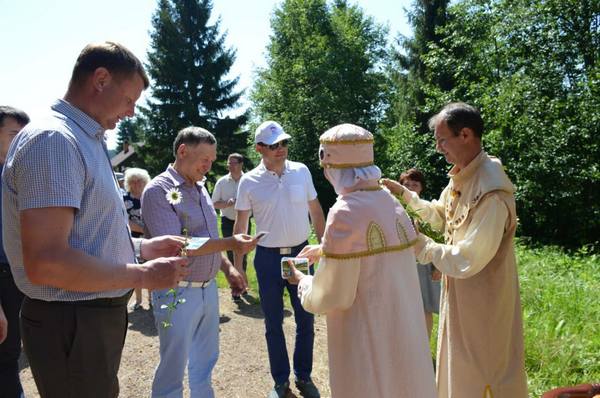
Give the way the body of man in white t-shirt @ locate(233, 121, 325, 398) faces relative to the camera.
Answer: toward the camera

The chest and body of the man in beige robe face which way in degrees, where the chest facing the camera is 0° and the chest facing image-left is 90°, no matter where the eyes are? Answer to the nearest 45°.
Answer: approximately 90°

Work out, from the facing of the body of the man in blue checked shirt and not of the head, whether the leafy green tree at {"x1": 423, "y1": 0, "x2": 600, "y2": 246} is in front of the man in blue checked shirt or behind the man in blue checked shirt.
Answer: in front

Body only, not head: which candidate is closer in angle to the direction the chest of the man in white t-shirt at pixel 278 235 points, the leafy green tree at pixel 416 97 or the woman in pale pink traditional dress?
the woman in pale pink traditional dress

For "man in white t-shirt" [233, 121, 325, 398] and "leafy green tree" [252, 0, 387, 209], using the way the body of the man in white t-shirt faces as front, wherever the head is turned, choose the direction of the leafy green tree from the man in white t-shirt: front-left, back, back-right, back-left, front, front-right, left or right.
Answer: back

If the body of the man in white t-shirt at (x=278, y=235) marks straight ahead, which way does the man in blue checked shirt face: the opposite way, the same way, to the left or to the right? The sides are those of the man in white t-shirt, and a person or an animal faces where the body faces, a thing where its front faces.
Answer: to the left

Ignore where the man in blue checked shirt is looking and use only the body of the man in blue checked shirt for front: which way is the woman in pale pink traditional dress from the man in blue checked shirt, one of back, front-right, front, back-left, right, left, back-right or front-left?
front

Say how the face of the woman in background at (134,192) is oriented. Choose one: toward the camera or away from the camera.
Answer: toward the camera

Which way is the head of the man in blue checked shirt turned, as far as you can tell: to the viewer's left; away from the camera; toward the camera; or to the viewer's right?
to the viewer's right

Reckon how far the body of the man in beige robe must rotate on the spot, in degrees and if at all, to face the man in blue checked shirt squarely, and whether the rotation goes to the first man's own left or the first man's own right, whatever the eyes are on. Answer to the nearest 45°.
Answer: approximately 45° to the first man's own left

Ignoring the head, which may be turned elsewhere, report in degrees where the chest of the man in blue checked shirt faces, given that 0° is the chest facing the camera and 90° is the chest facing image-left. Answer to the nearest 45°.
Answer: approximately 270°

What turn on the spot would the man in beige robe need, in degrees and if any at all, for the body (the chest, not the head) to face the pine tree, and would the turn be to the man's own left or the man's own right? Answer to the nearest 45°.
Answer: approximately 45° to the man's own right

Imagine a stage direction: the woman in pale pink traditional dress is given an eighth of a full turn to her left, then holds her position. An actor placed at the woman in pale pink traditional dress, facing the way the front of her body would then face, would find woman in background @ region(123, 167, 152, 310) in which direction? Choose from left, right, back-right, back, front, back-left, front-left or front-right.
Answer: front-right

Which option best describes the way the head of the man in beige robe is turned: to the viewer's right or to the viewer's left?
to the viewer's left

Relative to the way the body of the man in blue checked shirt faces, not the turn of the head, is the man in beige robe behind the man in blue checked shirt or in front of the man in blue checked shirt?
in front

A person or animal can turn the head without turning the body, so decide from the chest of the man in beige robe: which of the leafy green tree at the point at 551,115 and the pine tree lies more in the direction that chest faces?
the pine tree

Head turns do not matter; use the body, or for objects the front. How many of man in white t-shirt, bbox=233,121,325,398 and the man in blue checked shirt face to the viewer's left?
0
